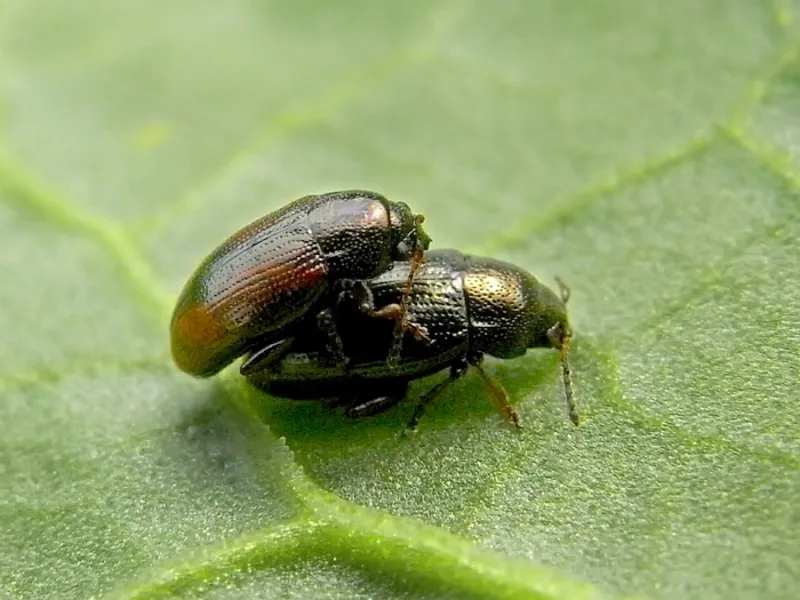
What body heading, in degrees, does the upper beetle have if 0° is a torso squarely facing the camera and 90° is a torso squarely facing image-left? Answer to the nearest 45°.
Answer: approximately 270°

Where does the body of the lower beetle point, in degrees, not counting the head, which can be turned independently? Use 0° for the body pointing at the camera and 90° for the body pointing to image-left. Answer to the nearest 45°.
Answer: approximately 270°
